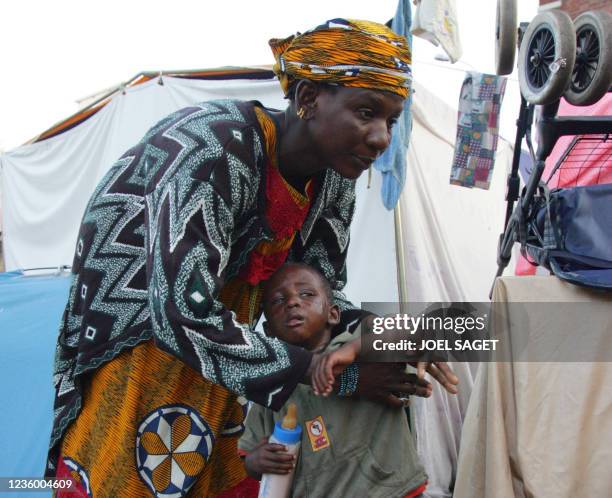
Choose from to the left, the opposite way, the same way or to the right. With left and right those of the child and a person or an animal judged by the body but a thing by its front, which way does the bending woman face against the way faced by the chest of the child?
to the left

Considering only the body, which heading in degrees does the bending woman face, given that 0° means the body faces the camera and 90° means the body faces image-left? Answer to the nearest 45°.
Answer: approximately 315°

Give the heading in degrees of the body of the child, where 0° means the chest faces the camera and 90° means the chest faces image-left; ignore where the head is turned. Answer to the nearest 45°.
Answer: approximately 45°

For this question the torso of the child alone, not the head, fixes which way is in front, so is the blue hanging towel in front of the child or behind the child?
behind

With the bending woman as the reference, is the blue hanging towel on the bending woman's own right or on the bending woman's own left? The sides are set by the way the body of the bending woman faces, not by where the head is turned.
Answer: on the bending woman's own left

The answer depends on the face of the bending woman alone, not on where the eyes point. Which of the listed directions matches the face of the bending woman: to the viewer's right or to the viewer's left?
to the viewer's right
